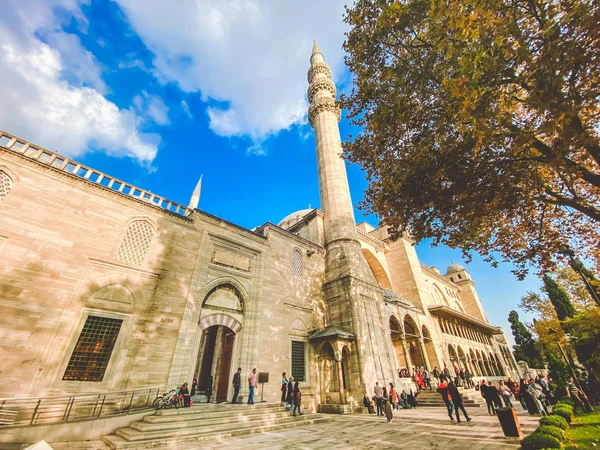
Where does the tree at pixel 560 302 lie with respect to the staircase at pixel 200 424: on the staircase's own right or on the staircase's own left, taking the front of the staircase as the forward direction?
on the staircase's own left

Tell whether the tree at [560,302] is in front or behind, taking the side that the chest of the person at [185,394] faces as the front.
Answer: behind

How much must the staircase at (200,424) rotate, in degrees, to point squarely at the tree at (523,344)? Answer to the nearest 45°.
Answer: approximately 90° to its left

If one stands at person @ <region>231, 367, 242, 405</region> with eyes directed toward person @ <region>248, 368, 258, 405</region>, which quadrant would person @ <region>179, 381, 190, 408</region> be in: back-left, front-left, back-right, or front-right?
back-right

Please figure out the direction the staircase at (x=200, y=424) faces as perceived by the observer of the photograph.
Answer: facing the viewer and to the right of the viewer
